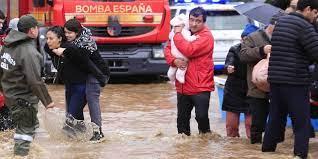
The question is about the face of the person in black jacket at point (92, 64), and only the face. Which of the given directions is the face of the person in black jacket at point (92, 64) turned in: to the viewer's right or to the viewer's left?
to the viewer's left

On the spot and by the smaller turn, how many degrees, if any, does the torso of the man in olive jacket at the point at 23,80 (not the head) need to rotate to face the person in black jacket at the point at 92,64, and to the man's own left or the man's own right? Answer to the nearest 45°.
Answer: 0° — they already face them

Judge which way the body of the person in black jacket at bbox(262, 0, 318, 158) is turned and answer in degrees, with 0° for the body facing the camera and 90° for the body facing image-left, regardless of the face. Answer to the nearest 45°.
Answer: approximately 225°

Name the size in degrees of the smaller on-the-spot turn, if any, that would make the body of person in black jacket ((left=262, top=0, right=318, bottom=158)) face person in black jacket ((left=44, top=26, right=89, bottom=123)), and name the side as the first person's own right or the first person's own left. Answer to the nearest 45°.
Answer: approximately 135° to the first person's own left

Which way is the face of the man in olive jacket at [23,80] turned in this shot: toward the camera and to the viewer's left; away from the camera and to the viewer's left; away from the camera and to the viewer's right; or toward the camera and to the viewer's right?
away from the camera and to the viewer's right

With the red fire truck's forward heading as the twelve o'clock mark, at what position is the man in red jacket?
The man in red jacket is roughly at 12 o'clock from the red fire truck.
